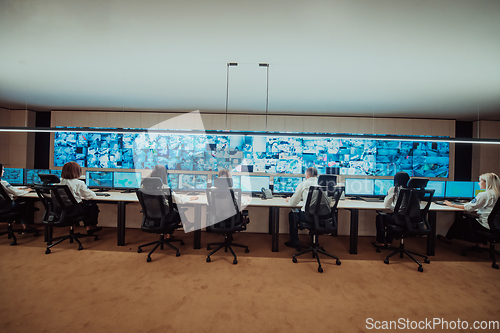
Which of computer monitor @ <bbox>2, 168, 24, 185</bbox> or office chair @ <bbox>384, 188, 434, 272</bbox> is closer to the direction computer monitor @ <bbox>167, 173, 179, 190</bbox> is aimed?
the office chair

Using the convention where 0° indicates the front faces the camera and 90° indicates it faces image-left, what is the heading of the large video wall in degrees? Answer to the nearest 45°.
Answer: approximately 0°

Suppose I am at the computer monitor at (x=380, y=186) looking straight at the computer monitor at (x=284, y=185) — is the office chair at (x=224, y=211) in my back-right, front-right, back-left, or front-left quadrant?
front-left

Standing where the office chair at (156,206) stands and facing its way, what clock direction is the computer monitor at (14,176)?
The computer monitor is roughly at 9 o'clock from the office chair.

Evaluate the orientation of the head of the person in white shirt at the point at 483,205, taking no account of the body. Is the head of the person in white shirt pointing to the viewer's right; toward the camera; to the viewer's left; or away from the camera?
to the viewer's left

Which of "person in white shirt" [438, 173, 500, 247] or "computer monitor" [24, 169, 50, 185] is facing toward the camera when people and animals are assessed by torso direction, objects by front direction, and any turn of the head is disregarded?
the computer monitor

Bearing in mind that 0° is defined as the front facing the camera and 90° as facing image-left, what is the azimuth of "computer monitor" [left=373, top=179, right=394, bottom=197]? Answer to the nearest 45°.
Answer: approximately 0°

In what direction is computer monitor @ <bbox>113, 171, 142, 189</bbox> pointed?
toward the camera

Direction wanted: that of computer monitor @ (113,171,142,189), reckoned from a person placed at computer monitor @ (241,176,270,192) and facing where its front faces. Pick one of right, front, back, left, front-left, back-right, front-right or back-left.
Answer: right

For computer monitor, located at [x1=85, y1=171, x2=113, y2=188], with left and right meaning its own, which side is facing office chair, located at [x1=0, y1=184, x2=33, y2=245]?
right

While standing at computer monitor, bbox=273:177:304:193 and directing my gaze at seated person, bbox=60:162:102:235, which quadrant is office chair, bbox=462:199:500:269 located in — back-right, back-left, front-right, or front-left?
back-left

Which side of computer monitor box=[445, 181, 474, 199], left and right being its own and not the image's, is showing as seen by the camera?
front

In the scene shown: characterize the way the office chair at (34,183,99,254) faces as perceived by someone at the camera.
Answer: facing away from the viewer and to the right of the viewer

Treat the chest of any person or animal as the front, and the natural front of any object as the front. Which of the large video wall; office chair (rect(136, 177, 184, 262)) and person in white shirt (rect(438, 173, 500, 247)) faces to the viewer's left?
the person in white shirt

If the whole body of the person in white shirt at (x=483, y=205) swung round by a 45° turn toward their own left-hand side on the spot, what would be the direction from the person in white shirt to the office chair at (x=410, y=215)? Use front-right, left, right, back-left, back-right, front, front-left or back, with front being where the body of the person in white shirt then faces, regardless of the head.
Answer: front
